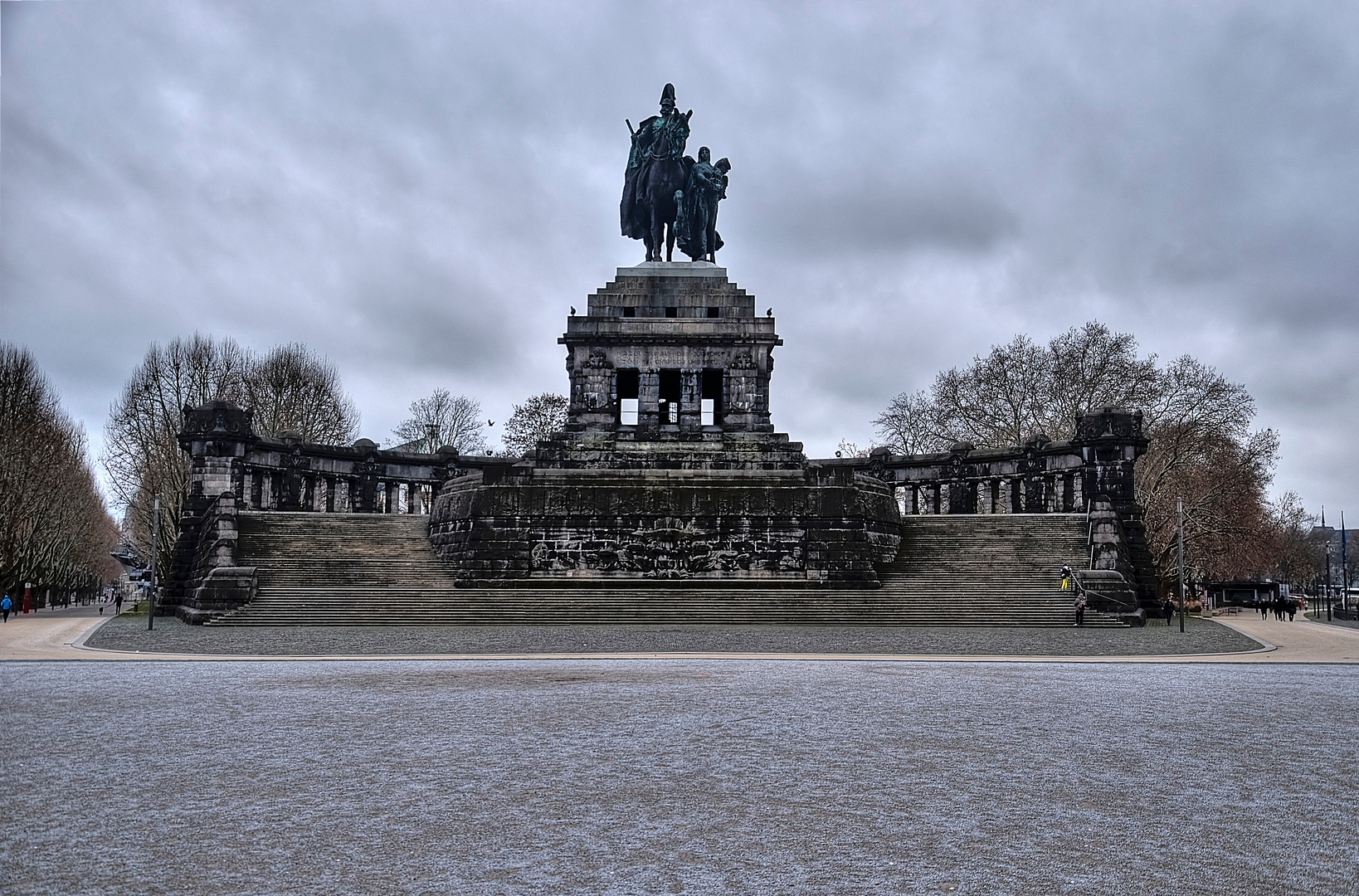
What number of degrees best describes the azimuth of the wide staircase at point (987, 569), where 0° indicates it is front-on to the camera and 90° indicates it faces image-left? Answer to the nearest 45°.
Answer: approximately 0°

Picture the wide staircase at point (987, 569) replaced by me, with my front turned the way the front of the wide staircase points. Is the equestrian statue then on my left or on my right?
on my right

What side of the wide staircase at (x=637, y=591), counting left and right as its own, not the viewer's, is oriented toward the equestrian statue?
back

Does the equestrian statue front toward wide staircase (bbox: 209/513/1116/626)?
yes

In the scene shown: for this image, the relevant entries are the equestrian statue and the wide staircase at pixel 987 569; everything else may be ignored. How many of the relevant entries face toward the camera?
2

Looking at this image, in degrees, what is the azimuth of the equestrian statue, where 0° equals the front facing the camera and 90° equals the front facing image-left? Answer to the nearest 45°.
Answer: approximately 0°
